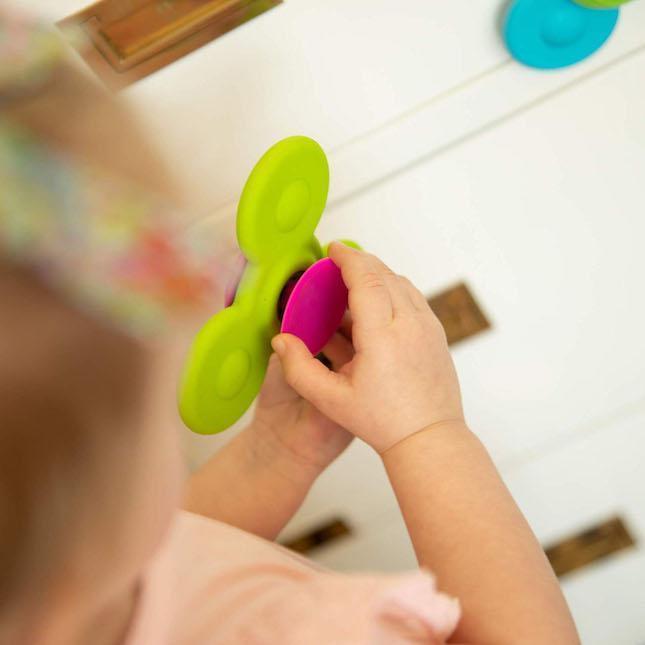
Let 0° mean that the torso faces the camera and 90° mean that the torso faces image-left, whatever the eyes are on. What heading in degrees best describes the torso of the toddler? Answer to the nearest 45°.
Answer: approximately 225°

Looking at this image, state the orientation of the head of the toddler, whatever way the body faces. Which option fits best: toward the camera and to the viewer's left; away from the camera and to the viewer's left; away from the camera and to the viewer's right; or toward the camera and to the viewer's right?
away from the camera and to the viewer's right
